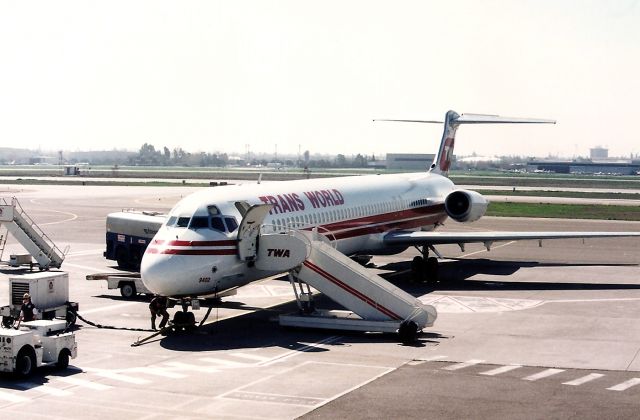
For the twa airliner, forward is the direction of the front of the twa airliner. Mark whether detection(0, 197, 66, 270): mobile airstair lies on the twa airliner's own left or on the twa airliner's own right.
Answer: on the twa airliner's own right

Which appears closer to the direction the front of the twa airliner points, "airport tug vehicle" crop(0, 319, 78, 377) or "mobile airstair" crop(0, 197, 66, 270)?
the airport tug vehicle

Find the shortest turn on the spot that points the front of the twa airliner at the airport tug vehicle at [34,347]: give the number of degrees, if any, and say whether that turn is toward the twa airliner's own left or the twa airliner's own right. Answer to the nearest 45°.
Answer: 0° — it already faces it

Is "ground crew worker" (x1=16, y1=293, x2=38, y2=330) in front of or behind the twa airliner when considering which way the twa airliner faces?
in front

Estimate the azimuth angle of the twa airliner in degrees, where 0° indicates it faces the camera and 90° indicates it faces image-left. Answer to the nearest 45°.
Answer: approximately 45°

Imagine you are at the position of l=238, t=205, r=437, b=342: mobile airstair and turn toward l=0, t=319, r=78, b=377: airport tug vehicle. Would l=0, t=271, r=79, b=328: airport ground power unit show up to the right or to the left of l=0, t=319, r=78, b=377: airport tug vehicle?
right
